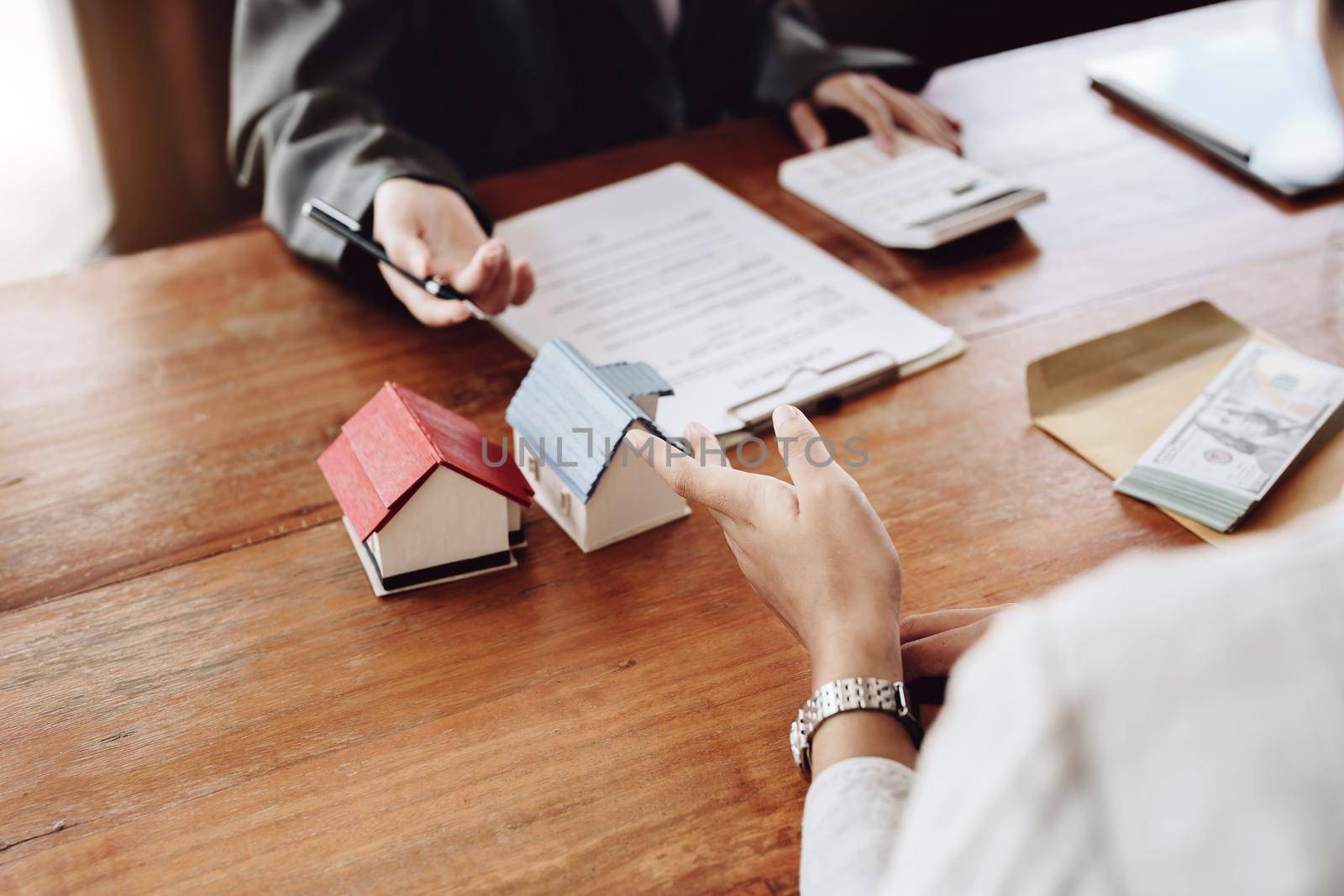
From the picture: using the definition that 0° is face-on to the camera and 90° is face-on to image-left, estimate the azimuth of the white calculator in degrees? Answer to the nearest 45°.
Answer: approximately 135°

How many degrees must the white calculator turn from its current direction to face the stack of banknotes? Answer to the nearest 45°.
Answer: approximately 180°

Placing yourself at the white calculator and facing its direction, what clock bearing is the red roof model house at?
The red roof model house is roughly at 8 o'clock from the white calculator.

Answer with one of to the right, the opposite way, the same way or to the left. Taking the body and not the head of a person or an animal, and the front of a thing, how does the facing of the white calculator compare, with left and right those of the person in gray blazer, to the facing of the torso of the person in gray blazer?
the opposite way

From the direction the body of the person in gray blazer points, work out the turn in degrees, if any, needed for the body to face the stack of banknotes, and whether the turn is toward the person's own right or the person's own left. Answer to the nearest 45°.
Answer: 0° — they already face it

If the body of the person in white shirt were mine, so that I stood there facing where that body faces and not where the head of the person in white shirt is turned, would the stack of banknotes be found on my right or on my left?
on my right

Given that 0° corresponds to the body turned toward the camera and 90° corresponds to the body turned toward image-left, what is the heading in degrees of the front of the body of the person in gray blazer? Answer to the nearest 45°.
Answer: approximately 315°

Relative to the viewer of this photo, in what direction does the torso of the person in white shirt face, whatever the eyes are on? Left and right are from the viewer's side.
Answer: facing away from the viewer and to the left of the viewer
